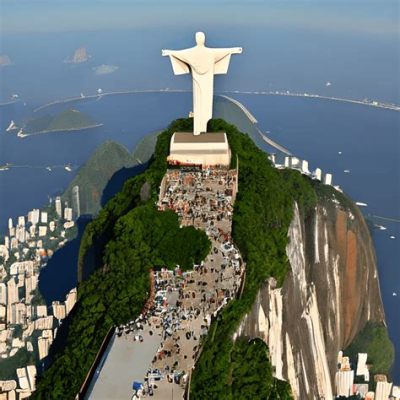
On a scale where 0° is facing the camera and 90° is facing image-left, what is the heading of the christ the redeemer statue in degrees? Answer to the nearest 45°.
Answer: approximately 0°

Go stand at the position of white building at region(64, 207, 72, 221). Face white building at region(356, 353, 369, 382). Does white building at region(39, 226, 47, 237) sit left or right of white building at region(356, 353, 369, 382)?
right
